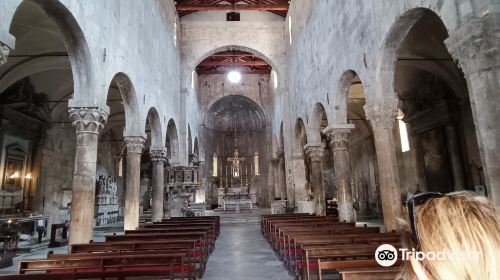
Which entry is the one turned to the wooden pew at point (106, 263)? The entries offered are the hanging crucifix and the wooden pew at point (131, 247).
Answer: the hanging crucifix

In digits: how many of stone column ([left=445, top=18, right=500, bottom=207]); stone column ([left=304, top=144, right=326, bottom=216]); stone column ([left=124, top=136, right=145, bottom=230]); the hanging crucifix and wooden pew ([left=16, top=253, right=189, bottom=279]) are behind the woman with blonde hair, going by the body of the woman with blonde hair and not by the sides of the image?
0

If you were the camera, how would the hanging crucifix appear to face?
facing the viewer

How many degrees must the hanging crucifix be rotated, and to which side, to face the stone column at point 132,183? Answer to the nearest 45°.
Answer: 0° — it already faces it

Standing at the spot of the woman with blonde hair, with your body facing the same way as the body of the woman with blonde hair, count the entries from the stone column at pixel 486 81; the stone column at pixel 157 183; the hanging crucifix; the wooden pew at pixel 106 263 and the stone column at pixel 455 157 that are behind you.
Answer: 0

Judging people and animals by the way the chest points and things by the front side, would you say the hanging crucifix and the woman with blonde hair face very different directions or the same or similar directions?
very different directions

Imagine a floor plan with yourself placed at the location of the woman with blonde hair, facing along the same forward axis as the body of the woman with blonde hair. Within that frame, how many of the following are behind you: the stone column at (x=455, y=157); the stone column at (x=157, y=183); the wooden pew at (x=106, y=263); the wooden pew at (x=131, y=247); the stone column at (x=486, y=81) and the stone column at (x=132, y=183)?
0

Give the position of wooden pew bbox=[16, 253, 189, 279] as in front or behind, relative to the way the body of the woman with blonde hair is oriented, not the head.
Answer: in front

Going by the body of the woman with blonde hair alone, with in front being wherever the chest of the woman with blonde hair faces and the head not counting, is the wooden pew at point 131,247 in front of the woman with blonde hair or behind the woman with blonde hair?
in front

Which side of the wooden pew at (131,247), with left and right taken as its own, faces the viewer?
back

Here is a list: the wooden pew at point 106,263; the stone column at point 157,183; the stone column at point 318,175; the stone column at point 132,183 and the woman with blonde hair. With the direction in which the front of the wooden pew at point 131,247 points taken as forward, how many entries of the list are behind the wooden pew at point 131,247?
2

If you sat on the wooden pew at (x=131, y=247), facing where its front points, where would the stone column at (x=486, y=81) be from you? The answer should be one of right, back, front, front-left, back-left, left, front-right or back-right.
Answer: back-right

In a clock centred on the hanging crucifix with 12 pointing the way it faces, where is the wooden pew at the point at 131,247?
The wooden pew is roughly at 12 o'clock from the hanging crucifix.

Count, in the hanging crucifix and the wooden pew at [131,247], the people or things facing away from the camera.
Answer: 1

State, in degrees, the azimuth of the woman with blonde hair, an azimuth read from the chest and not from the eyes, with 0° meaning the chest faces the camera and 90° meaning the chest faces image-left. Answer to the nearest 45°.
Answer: approximately 135°

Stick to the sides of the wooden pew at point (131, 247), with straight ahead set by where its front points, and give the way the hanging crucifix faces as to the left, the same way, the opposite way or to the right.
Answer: the opposite way

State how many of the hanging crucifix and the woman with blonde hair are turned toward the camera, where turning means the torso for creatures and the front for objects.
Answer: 1

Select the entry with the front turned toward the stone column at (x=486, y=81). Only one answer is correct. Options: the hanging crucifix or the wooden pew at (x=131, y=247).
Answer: the hanging crucifix

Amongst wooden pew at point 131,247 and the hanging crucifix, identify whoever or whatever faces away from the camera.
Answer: the wooden pew

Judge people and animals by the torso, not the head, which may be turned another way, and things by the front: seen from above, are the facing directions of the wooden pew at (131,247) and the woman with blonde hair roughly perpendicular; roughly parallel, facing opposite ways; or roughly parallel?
roughly parallel

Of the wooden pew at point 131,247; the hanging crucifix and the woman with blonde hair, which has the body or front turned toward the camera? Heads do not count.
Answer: the hanging crucifix

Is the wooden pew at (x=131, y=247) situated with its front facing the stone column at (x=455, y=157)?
no
